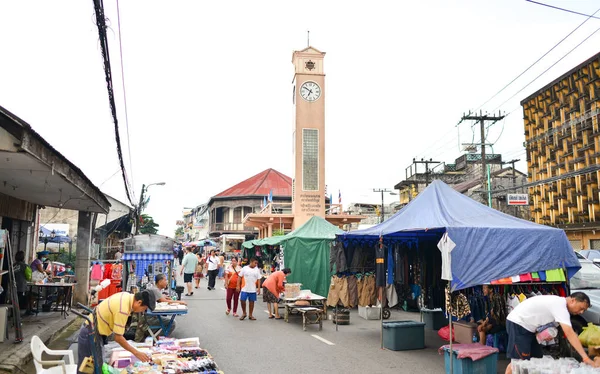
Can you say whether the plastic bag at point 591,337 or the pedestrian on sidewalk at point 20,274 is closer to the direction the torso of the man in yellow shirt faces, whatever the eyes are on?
the plastic bag

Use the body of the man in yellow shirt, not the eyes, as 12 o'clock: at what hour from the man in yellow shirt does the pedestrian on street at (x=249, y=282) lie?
The pedestrian on street is roughly at 10 o'clock from the man in yellow shirt.

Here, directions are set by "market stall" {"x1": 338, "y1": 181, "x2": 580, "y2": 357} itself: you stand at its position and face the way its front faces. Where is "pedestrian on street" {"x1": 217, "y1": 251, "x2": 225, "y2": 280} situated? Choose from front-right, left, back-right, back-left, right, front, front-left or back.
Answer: right

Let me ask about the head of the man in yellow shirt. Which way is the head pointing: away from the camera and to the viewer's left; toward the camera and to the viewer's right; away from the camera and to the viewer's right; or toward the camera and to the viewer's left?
toward the camera and to the viewer's right

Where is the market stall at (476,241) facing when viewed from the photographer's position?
facing the viewer and to the left of the viewer

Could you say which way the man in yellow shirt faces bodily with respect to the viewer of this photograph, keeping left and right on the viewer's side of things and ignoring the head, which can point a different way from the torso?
facing to the right of the viewer

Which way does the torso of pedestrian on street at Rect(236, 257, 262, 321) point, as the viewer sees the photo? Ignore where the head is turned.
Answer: toward the camera

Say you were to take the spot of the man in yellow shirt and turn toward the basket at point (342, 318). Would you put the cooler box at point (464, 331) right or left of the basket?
right
